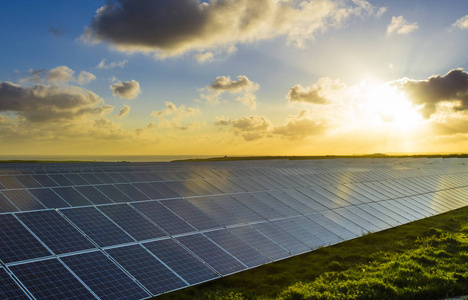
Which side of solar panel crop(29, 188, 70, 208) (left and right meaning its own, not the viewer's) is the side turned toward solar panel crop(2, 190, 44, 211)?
right

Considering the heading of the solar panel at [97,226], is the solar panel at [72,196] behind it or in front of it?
behind

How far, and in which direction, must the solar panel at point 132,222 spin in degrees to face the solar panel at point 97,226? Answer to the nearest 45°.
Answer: approximately 90° to its right
